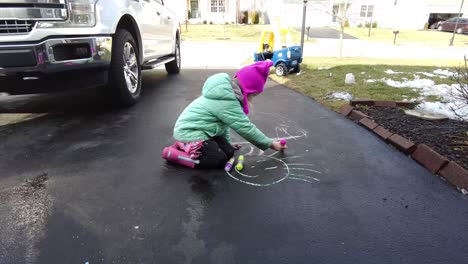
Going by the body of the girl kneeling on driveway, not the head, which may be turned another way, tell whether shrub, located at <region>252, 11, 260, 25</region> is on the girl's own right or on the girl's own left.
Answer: on the girl's own left

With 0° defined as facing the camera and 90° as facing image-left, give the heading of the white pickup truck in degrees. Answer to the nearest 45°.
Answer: approximately 45°

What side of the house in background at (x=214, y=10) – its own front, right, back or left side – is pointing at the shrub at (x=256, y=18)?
left

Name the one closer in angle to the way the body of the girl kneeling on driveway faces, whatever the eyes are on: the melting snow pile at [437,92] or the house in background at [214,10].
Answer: the melting snow pile

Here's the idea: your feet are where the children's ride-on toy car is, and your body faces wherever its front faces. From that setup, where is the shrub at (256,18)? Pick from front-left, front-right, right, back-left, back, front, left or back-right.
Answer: back-left

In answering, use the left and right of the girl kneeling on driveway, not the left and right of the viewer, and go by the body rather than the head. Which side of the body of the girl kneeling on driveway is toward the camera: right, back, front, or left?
right

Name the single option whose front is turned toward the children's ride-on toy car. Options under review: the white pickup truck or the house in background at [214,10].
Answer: the house in background

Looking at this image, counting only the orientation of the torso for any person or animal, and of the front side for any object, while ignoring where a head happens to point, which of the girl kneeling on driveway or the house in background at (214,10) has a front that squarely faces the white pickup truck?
the house in background

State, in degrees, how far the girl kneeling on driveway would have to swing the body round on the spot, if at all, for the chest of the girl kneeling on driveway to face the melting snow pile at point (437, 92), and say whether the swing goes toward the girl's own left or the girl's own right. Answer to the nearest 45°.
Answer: approximately 45° to the girl's own left

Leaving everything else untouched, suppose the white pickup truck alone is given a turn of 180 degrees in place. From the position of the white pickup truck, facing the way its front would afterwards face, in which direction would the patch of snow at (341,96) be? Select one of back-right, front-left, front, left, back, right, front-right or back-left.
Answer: front-right

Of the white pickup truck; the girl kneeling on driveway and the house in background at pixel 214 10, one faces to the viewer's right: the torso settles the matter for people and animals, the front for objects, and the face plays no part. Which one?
the girl kneeling on driveway

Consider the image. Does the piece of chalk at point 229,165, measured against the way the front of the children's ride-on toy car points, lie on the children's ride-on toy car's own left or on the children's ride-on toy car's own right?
on the children's ride-on toy car's own right
